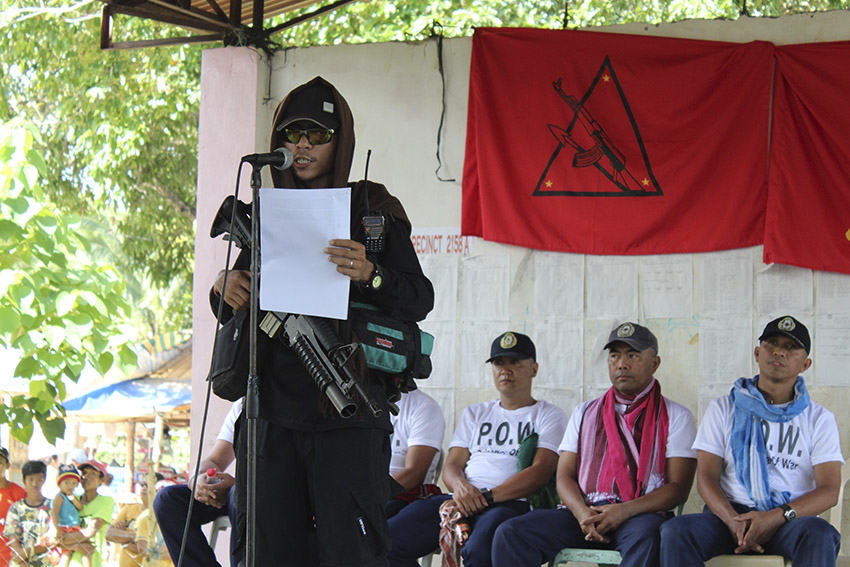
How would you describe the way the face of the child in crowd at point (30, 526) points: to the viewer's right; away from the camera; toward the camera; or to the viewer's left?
toward the camera

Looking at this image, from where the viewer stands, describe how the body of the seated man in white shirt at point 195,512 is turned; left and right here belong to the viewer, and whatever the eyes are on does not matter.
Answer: facing the viewer and to the left of the viewer

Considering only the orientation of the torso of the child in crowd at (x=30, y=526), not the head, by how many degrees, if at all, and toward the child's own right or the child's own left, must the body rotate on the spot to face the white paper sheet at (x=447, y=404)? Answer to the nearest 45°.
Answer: approximately 45° to the child's own left

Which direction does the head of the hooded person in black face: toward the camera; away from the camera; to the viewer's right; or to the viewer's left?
toward the camera

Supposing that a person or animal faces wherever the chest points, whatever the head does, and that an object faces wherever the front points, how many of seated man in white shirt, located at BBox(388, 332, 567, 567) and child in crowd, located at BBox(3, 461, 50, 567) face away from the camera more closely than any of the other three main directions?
0

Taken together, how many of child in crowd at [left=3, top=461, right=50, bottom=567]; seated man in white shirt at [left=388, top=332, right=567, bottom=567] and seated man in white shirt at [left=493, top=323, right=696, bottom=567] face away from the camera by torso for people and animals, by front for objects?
0

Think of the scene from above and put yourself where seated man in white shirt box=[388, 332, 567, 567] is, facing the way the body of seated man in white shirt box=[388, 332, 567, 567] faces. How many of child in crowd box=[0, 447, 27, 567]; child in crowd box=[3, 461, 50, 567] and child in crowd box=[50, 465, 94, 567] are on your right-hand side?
3

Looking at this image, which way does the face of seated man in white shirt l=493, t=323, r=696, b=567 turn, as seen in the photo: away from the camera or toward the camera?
toward the camera

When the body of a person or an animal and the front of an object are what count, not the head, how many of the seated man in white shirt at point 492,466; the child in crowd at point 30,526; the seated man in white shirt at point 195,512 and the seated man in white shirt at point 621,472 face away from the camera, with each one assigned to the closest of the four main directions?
0

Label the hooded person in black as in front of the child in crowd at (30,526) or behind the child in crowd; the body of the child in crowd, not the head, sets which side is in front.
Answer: in front

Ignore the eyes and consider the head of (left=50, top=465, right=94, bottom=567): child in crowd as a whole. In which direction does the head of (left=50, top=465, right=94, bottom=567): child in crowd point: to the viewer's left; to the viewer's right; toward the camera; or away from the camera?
toward the camera

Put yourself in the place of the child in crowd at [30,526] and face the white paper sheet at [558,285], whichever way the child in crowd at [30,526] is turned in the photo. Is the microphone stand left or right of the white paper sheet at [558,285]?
right

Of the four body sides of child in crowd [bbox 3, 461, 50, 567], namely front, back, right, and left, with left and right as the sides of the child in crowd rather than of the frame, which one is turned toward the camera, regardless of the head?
front
